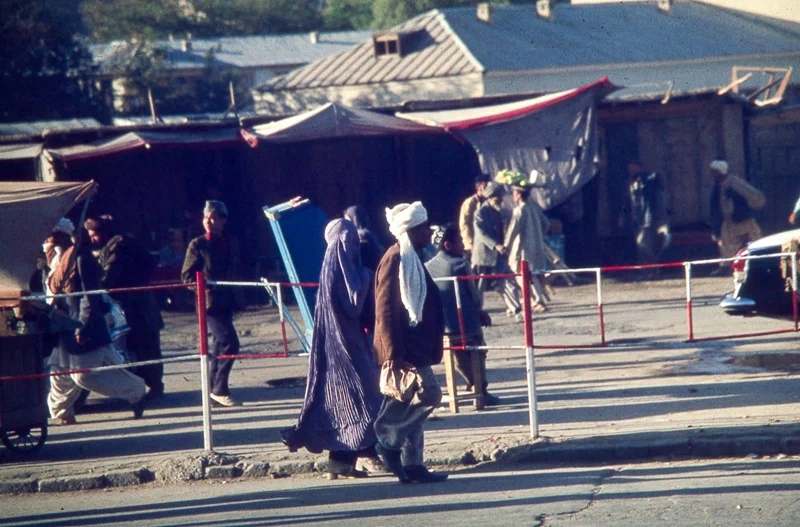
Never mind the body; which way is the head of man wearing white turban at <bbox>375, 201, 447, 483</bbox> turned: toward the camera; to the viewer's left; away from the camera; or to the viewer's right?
to the viewer's right

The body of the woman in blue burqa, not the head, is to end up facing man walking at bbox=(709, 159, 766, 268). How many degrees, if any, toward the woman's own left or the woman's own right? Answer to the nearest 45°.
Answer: approximately 45° to the woman's own left

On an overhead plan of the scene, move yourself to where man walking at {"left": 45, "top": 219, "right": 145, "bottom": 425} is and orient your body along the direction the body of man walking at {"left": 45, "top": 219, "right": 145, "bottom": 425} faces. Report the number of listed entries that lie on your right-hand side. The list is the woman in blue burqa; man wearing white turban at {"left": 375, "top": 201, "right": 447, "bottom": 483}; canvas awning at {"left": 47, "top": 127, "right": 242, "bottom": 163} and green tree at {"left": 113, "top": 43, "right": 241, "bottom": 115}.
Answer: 2

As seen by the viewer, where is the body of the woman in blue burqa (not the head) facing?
to the viewer's right

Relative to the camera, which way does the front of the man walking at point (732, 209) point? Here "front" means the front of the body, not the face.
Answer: to the viewer's left

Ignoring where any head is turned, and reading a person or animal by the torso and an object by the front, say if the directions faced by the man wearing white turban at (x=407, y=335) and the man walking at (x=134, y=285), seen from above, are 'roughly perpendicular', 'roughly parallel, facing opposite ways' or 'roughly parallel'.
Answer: roughly parallel, facing opposite ways

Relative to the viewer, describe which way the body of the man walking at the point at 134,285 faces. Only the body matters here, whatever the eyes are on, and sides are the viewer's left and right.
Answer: facing to the left of the viewer

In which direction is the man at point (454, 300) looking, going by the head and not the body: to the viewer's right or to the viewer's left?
to the viewer's right

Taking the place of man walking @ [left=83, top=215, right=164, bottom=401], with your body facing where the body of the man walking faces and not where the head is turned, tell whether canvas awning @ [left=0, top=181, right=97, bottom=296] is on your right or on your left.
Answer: on your left

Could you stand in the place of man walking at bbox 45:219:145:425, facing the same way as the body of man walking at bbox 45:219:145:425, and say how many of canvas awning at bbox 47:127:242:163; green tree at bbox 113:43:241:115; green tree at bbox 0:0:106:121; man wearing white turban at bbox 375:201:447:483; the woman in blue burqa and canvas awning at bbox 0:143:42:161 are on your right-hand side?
4

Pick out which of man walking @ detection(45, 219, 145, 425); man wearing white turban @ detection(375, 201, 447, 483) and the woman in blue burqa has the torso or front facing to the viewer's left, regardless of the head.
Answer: the man walking

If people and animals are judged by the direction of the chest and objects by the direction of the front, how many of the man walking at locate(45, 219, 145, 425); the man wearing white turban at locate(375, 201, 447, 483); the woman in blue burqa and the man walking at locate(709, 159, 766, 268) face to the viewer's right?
2

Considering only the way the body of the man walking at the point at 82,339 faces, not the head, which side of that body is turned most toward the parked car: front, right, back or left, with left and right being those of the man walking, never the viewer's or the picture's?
back

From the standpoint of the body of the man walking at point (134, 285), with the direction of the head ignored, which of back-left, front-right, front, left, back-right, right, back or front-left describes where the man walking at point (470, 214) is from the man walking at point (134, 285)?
back-right

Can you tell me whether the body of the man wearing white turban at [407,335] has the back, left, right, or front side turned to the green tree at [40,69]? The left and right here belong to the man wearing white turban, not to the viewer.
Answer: left
